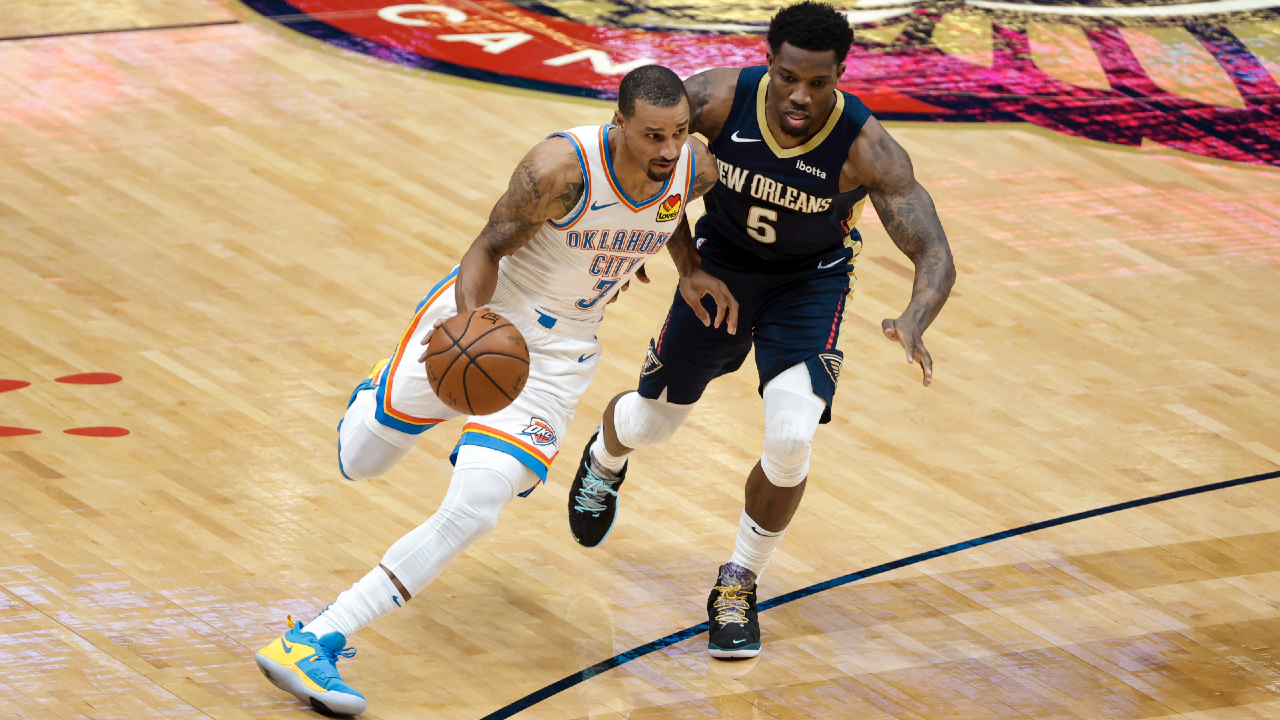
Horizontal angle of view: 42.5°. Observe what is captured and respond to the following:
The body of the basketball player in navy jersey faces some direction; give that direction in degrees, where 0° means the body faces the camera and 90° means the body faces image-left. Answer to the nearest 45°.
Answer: approximately 0°

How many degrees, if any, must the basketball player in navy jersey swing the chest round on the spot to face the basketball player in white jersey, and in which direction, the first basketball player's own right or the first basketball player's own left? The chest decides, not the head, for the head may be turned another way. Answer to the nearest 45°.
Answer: approximately 45° to the first basketball player's own right

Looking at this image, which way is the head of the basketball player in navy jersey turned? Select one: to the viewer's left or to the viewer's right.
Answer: to the viewer's left
